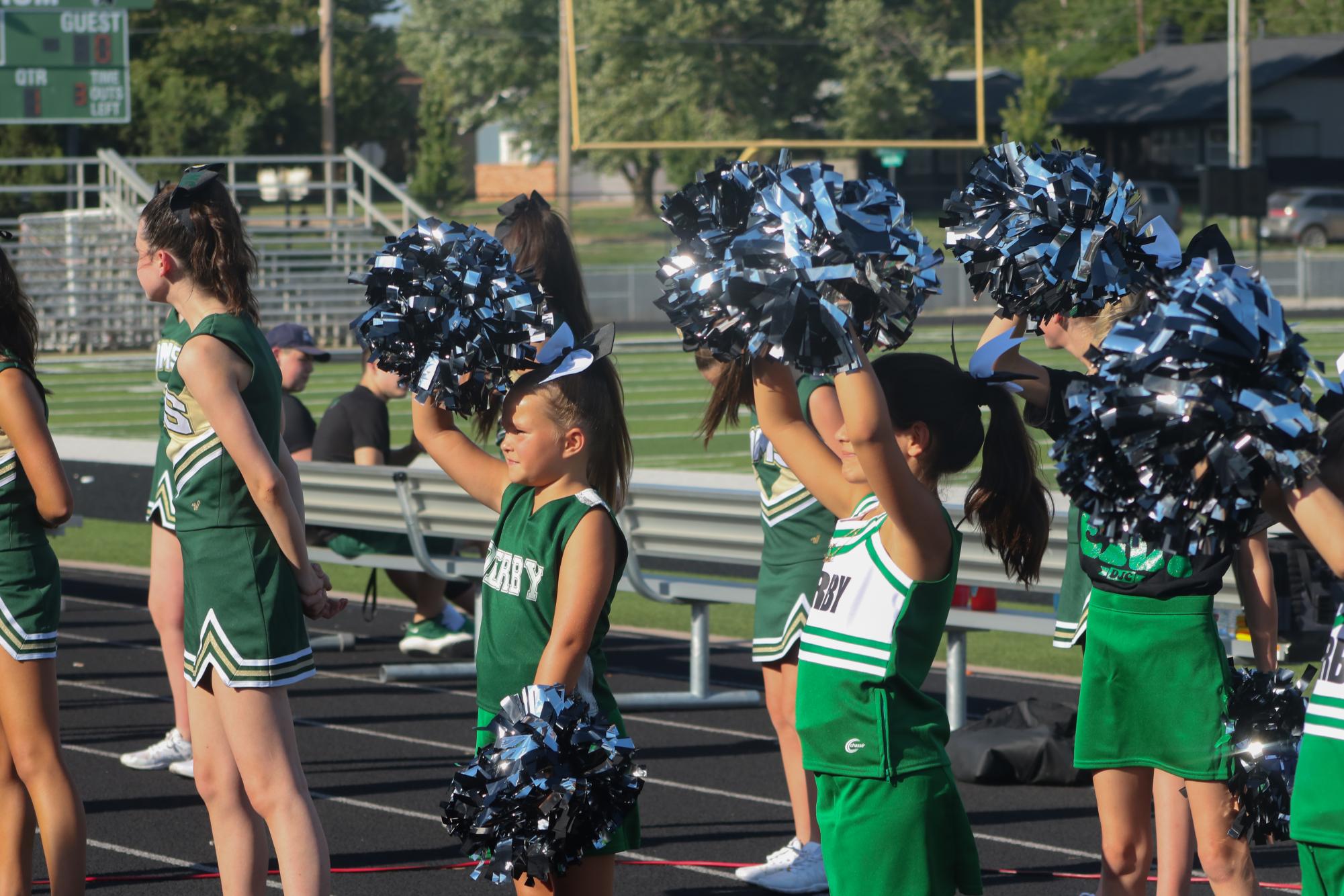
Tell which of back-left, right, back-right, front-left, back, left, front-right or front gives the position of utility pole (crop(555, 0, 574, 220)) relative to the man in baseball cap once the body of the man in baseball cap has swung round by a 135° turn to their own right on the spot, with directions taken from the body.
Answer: back-right

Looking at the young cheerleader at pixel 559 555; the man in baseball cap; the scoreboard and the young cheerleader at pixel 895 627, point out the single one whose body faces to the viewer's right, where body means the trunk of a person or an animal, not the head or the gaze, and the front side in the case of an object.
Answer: the man in baseball cap

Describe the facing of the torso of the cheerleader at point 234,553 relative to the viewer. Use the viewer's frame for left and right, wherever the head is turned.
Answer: facing to the left of the viewer

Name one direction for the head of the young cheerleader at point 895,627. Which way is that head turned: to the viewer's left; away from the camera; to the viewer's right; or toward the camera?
to the viewer's left

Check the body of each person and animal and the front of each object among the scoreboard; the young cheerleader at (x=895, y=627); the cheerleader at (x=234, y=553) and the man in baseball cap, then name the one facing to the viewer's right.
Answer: the man in baseball cap

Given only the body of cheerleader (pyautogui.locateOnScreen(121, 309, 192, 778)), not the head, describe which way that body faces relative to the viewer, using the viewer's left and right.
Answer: facing to the left of the viewer

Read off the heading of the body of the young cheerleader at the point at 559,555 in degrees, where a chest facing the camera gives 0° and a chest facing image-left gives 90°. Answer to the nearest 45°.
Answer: approximately 45°

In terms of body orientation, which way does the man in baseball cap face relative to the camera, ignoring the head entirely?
to the viewer's right

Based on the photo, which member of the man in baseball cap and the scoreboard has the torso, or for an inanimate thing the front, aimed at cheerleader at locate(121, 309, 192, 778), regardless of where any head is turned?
the scoreboard

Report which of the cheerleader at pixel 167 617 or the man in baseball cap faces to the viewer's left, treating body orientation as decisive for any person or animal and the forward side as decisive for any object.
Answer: the cheerleader

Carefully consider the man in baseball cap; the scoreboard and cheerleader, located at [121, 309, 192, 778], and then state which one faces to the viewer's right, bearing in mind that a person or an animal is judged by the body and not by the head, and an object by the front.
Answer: the man in baseball cap
